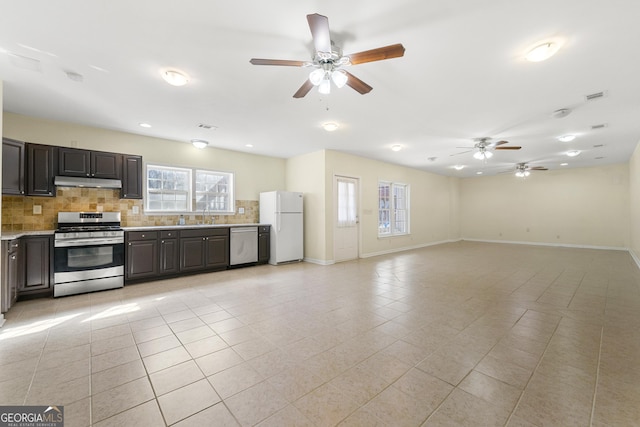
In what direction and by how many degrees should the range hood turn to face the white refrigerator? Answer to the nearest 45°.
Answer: approximately 90° to its left

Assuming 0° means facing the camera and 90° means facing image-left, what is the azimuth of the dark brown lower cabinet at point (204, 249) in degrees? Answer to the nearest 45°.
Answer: approximately 0°

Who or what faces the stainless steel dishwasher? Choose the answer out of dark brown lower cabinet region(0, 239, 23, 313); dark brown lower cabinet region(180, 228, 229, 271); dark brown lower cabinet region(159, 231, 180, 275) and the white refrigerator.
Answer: dark brown lower cabinet region(0, 239, 23, 313)

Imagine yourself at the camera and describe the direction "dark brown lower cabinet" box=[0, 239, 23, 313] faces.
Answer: facing to the right of the viewer

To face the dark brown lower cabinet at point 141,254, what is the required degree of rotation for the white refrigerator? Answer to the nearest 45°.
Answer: approximately 90° to its right

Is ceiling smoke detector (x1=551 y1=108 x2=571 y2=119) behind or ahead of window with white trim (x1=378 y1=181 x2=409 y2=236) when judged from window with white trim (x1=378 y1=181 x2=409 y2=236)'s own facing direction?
ahead

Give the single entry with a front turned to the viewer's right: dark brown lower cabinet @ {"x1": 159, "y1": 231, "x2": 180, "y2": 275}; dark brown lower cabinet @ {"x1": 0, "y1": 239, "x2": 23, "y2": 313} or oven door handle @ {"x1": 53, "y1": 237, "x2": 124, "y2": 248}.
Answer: dark brown lower cabinet @ {"x1": 0, "y1": 239, "x2": 23, "y2": 313}

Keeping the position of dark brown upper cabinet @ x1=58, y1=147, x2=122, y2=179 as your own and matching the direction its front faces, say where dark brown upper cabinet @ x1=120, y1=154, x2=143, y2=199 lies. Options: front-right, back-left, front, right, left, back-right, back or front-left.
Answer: left
